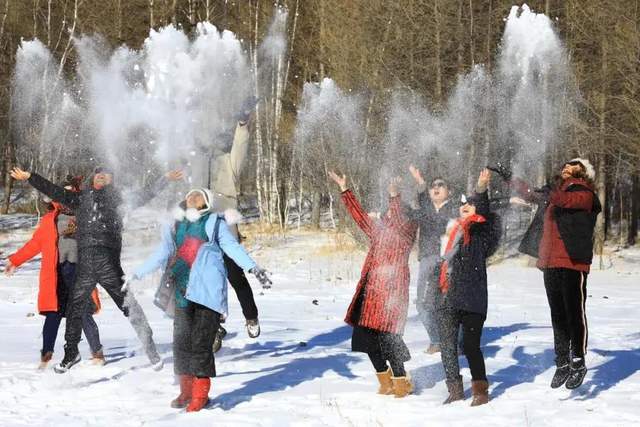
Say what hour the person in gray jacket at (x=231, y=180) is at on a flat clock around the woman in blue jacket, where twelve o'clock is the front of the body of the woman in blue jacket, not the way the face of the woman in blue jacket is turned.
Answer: The person in gray jacket is roughly at 5 o'clock from the woman in blue jacket.

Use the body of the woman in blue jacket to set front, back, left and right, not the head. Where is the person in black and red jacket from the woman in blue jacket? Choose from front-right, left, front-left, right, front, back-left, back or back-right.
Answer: back-left

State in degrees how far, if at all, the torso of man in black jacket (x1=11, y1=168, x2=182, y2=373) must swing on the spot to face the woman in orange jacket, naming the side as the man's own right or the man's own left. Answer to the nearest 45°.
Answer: approximately 135° to the man's own right

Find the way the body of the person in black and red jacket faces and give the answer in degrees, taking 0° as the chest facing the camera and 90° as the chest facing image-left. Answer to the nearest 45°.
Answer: approximately 45°

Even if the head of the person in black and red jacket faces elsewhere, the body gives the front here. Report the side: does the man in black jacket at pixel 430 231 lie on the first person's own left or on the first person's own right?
on the first person's own right

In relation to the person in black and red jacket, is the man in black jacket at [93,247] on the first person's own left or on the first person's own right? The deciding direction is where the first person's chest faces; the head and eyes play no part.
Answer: on the first person's own right

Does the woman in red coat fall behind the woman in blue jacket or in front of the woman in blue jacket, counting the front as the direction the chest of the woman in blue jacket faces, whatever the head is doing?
behind

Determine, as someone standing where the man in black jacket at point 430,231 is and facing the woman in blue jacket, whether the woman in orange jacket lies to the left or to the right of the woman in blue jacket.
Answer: right

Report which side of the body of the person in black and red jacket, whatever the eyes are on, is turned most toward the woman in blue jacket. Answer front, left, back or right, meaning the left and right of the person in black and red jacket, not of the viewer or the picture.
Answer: front

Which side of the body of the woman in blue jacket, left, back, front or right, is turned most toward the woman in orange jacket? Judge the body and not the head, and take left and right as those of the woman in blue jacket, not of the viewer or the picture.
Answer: right

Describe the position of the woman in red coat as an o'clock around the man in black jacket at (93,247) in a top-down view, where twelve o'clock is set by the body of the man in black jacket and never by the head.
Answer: The woman in red coat is roughly at 10 o'clock from the man in black jacket.
